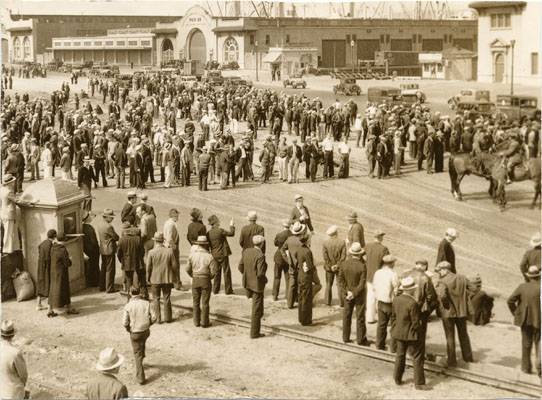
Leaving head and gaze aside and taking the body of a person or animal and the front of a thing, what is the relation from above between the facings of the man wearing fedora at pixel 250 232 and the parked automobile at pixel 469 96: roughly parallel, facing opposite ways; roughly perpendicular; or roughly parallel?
roughly perpendicular

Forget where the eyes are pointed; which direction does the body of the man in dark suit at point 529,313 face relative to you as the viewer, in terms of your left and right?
facing away from the viewer

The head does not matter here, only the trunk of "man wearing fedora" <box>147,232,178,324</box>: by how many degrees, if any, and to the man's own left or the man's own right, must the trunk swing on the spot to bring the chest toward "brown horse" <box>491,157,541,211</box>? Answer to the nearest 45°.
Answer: approximately 90° to the man's own right

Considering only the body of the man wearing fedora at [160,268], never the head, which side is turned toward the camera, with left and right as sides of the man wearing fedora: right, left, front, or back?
back

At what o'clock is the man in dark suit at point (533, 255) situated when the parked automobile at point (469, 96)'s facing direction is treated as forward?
The man in dark suit is roughly at 9 o'clock from the parked automobile.

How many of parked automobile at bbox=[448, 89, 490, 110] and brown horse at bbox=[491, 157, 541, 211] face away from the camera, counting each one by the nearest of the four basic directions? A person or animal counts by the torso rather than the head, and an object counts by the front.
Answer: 0

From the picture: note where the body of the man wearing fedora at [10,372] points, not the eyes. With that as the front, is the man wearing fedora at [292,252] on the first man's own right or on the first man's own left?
on the first man's own right

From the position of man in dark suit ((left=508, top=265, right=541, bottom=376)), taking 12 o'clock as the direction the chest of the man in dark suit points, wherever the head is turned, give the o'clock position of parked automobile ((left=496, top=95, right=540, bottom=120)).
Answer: The parked automobile is roughly at 12 o'clock from the man in dark suit.

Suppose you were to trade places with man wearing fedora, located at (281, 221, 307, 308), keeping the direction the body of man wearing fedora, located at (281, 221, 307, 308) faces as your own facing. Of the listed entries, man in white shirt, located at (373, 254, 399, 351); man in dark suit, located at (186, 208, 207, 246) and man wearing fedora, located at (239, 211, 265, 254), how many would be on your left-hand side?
2
